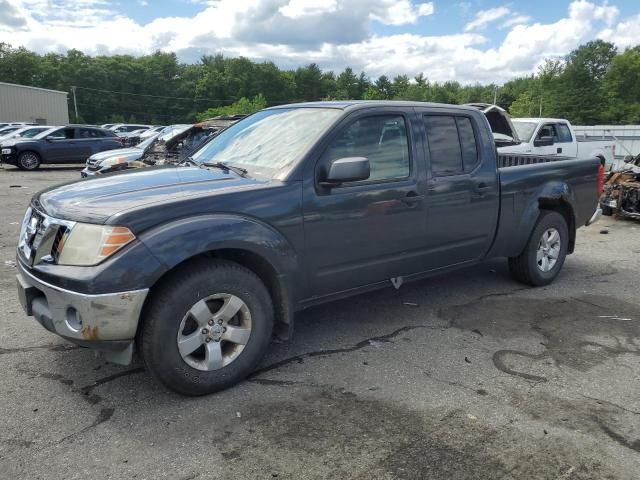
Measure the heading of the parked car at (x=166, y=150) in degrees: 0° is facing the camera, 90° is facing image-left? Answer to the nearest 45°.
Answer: approximately 45°

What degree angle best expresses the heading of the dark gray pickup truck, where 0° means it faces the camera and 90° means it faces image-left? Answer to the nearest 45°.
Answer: approximately 45°

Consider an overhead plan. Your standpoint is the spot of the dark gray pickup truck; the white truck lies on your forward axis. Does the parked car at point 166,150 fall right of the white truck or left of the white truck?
left

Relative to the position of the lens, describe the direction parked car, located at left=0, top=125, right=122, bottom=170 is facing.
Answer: facing to the left of the viewer

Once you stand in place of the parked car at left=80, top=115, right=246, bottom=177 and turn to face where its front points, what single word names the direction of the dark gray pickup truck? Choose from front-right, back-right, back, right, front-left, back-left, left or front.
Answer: front-left

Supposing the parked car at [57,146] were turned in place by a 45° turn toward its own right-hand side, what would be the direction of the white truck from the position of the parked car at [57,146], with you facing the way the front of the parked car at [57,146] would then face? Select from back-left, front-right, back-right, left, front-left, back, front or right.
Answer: back
